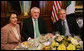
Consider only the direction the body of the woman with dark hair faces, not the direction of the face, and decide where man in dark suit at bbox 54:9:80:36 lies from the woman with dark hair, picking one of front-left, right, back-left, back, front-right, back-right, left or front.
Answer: front-left

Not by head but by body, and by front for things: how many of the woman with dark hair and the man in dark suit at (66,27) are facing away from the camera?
0

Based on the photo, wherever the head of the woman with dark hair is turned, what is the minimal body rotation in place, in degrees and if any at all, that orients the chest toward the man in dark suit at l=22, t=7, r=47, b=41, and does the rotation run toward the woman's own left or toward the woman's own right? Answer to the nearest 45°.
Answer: approximately 45° to the woman's own left

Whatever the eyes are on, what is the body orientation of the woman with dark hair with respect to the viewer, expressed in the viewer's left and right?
facing the viewer and to the right of the viewer

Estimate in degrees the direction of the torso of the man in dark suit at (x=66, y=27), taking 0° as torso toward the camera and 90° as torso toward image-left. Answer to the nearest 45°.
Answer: approximately 45°
